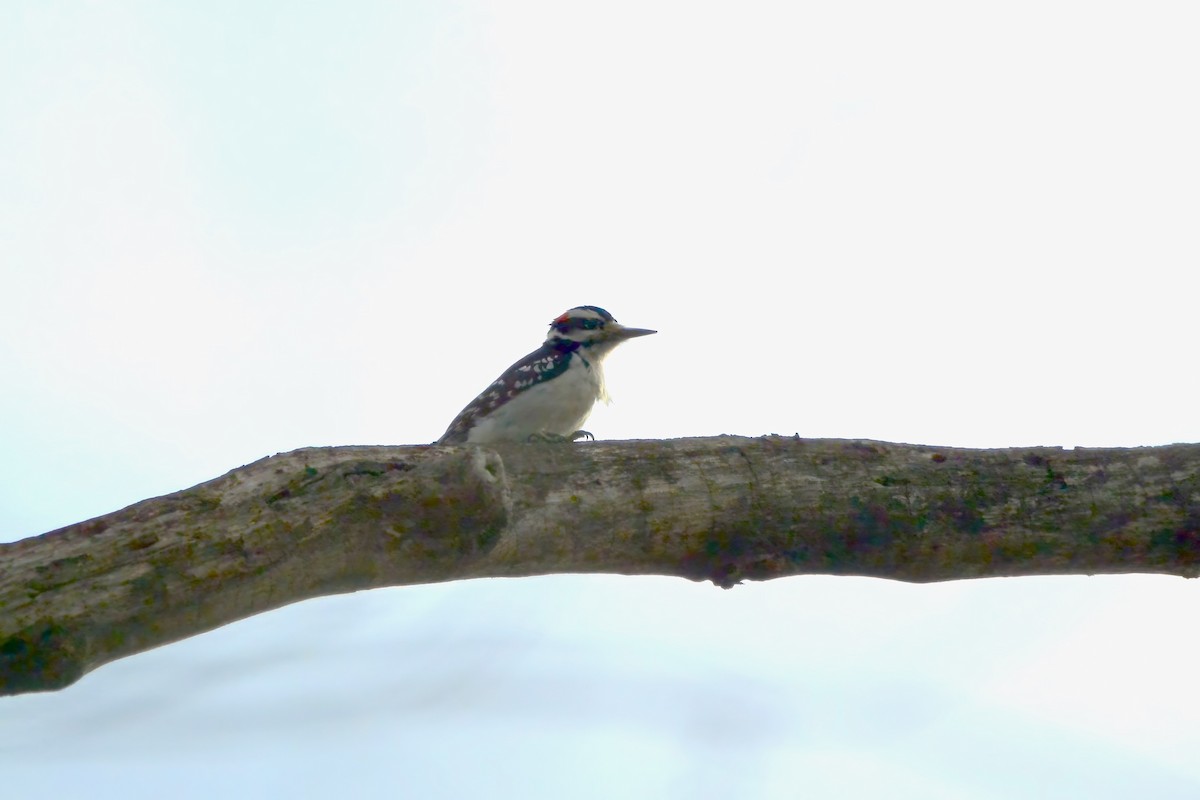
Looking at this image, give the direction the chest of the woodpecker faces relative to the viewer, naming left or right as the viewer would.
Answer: facing to the right of the viewer
